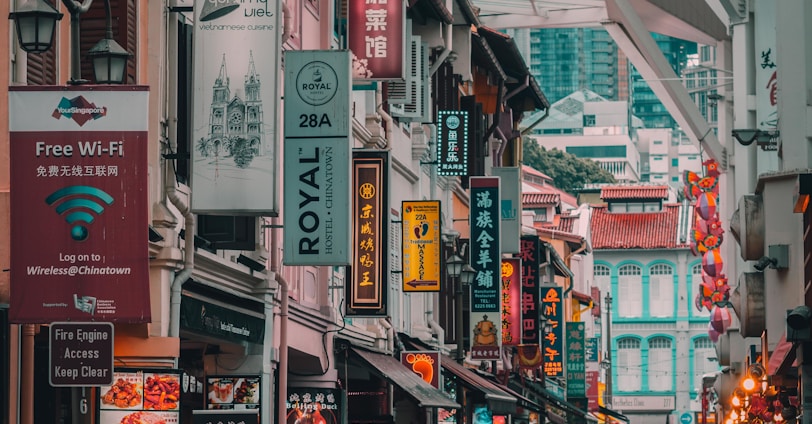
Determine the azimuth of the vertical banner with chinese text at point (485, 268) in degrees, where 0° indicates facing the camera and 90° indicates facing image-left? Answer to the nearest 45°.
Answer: approximately 0°

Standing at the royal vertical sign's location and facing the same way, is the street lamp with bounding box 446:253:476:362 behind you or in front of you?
behind

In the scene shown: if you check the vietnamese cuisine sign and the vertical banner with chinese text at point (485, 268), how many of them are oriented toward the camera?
2

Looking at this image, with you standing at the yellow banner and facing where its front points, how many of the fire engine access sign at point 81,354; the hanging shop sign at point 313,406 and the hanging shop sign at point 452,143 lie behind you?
1
